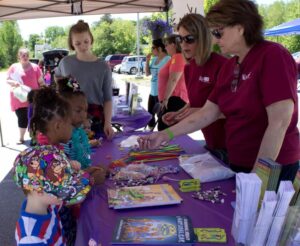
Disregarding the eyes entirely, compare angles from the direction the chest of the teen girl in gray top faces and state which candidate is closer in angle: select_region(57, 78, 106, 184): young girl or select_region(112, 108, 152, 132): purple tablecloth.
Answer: the young girl

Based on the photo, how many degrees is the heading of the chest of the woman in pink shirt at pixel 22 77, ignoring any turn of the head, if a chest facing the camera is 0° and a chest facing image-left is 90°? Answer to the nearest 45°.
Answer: approximately 0°

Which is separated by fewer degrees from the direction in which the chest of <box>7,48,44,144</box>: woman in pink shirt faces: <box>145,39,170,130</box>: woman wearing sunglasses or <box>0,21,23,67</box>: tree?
the woman wearing sunglasses

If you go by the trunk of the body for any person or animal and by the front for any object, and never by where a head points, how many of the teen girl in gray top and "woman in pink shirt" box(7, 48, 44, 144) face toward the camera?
2

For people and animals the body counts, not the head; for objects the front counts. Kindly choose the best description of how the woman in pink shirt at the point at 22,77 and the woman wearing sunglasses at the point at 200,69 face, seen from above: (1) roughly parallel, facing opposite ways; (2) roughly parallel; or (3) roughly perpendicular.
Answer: roughly perpendicular

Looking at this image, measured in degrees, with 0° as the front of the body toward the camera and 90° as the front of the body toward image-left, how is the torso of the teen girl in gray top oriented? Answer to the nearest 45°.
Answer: approximately 0°

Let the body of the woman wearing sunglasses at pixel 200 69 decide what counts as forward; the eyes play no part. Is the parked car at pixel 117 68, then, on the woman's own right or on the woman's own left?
on the woman's own right

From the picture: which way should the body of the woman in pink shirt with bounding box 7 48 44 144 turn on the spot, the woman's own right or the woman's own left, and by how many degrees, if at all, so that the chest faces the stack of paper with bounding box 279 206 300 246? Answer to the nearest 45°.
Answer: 0° — they already face it

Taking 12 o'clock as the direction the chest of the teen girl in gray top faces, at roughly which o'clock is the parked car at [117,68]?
The parked car is roughly at 6 o'clock from the teen girl in gray top.

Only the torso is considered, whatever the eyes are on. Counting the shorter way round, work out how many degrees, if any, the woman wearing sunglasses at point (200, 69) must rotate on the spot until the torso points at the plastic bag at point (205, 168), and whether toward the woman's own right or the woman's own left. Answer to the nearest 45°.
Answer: approximately 45° to the woman's own left

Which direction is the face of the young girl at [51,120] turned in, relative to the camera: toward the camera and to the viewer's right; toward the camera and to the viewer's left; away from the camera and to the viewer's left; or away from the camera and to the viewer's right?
away from the camera and to the viewer's right

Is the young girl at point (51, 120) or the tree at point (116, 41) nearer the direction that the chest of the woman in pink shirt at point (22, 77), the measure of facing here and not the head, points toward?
the young girl
